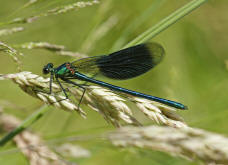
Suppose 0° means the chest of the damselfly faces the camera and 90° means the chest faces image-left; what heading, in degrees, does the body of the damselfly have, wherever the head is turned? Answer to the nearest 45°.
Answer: approximately 90°
